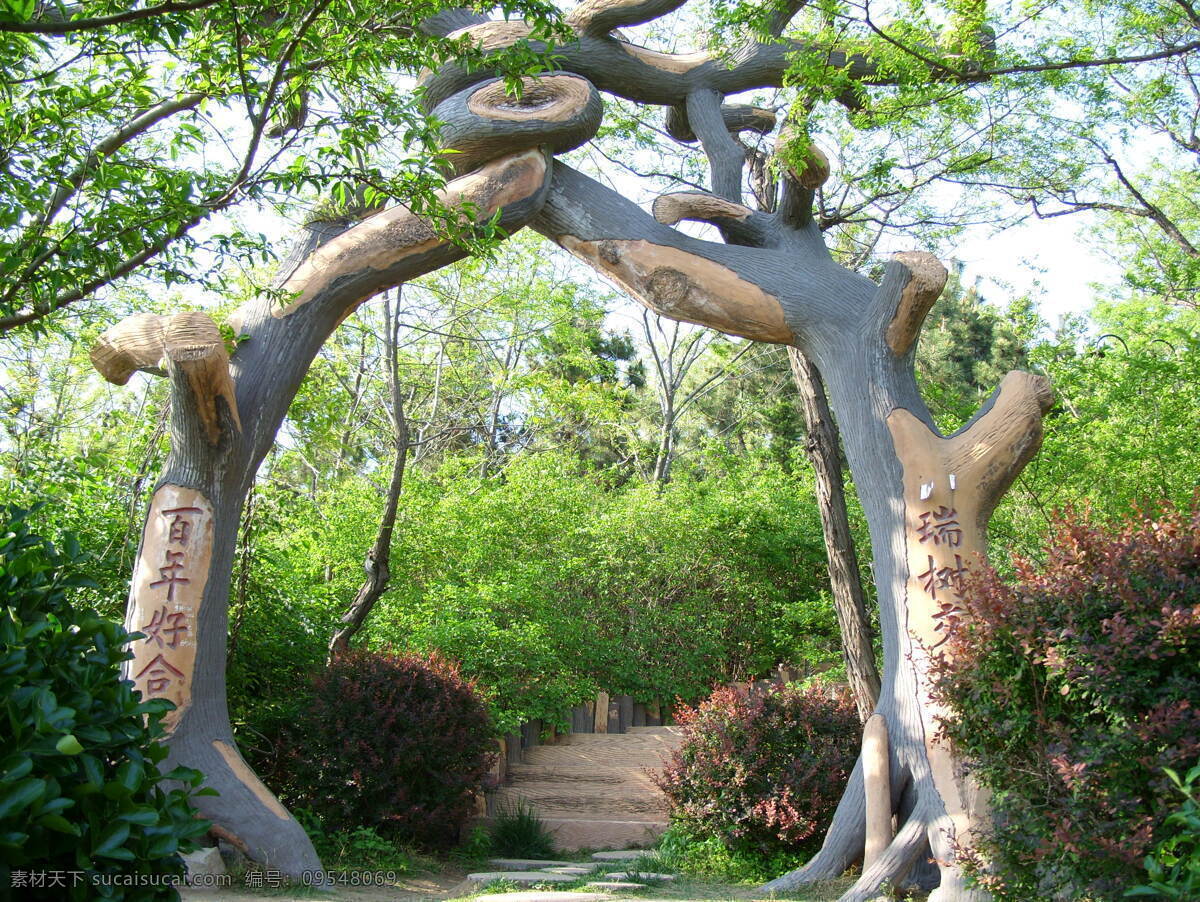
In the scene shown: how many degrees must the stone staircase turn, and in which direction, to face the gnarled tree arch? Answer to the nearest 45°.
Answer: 0° — it already faces it

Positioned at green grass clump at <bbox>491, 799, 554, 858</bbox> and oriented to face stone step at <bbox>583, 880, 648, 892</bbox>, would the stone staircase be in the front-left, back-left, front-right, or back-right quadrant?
back-left

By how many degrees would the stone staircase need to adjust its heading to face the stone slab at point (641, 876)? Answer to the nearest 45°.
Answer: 0° — it already faces it

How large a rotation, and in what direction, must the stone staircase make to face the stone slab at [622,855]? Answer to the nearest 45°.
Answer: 0° — it already faces it

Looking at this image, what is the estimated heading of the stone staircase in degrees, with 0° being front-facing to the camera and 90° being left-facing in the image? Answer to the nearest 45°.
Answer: approximately 0°

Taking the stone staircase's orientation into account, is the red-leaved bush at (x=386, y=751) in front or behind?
in front

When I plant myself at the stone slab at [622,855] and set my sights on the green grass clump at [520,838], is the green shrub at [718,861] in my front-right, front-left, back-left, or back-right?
back-left
